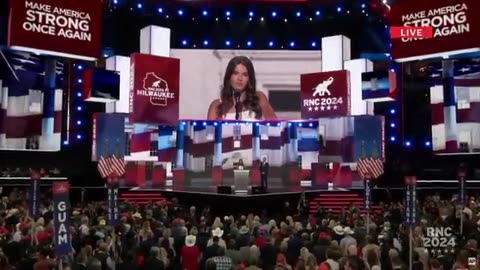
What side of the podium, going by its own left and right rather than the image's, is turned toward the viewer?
front

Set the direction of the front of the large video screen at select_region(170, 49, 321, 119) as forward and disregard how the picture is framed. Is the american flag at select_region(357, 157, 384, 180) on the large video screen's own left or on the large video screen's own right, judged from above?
on the large video screen's own left

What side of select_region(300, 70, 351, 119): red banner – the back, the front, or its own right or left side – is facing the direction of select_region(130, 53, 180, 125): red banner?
right

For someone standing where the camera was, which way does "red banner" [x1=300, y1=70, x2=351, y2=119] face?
facing the viewer

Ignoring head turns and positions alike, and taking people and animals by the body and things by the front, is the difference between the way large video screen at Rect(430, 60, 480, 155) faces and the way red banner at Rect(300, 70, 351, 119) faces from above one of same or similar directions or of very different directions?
same or similar directions

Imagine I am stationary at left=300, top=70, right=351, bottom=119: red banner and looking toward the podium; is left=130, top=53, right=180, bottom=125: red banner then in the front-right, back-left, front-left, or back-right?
front-right

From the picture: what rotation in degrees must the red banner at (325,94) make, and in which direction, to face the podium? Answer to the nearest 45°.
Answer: approximately 45° to its right

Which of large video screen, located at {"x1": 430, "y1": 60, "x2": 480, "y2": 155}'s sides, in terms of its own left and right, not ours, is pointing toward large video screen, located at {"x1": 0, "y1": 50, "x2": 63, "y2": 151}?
right

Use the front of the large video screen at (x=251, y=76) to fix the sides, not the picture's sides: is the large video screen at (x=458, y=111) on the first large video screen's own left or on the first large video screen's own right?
on the first large video screen's own left

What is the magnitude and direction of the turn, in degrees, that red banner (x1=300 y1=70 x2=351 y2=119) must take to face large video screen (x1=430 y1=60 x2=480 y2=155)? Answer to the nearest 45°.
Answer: approximately 90° to its left

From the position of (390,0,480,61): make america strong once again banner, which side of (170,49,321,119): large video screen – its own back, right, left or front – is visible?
front

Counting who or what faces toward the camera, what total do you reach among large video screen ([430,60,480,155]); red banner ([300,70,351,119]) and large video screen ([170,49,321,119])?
3

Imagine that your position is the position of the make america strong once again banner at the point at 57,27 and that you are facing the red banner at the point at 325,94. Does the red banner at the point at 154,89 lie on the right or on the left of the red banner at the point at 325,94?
left
